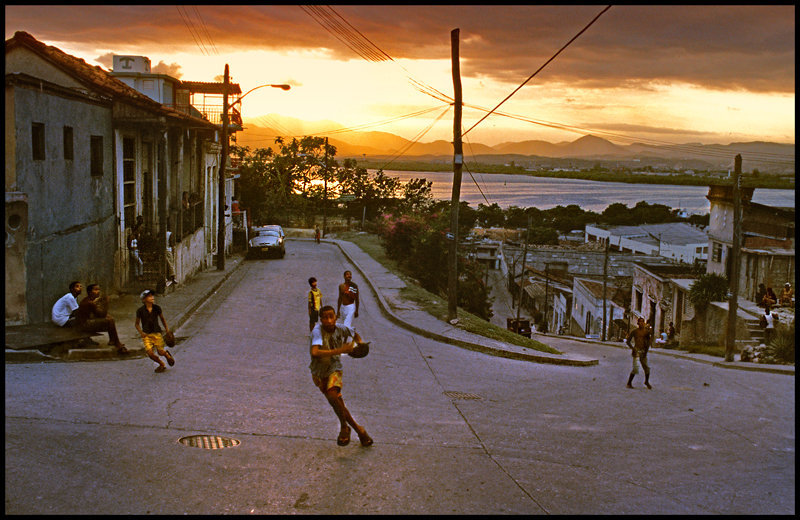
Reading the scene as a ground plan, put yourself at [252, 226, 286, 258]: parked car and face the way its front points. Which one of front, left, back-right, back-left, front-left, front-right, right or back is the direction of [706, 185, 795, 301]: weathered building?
left

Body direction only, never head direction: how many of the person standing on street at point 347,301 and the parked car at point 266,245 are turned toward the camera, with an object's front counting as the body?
2

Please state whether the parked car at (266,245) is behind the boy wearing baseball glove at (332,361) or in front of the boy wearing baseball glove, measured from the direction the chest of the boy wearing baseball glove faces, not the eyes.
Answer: behind

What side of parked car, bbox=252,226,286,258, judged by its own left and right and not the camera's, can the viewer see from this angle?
front

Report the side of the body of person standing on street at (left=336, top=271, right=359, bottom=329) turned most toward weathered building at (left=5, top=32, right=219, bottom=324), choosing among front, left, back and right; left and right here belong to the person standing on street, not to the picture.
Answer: right

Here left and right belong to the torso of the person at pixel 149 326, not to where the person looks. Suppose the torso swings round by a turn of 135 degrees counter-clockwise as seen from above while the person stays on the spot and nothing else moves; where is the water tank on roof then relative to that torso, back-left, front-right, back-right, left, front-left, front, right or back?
front

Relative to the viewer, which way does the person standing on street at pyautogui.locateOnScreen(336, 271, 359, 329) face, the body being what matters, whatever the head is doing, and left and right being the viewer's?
facing the viewer

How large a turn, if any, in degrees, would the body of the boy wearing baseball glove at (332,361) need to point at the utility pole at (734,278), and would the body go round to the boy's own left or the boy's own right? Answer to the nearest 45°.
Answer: approximately 90° to the boy's own left

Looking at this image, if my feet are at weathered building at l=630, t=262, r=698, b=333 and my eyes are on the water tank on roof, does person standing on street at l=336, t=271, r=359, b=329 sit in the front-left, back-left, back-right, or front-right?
front-left

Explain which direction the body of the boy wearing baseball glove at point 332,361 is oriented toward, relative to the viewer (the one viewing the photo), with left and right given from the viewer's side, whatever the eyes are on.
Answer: facing the viewer and to the right of the viewer

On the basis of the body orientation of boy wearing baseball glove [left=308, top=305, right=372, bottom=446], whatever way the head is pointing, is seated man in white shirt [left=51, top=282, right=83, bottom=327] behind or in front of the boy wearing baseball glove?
behind

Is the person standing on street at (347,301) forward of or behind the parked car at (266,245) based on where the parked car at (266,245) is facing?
forward
